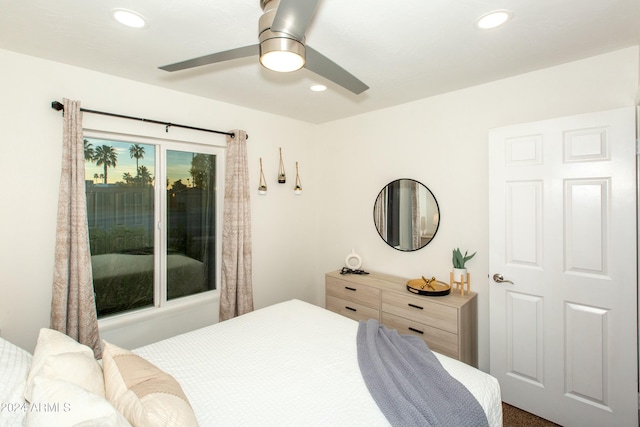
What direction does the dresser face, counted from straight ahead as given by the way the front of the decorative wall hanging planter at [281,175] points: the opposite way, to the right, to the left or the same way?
to the right

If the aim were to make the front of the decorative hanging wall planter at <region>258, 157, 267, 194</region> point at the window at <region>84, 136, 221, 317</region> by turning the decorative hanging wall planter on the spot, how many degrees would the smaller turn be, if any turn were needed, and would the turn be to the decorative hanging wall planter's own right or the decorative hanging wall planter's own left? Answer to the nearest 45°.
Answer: approximately 90° to the decorative hanging wall planter's own right

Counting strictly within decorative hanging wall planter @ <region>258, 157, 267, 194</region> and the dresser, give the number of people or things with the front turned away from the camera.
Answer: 0

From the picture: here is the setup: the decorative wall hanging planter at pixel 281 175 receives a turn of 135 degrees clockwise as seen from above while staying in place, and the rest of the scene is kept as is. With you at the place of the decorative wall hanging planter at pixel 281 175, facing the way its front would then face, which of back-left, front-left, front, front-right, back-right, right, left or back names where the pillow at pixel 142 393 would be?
left

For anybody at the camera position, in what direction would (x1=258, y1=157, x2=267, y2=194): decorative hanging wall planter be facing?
facing the viewer and to the right of the viewer

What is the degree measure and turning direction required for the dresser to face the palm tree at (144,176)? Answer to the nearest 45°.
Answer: approximately 45° to its right

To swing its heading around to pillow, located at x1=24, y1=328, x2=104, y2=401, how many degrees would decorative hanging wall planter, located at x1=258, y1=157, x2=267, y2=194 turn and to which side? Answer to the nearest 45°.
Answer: approximately 45° to its right

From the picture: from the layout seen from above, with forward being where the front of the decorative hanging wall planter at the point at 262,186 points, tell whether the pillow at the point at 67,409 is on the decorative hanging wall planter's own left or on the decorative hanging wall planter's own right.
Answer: on the decorative hanging wall planter's own right
